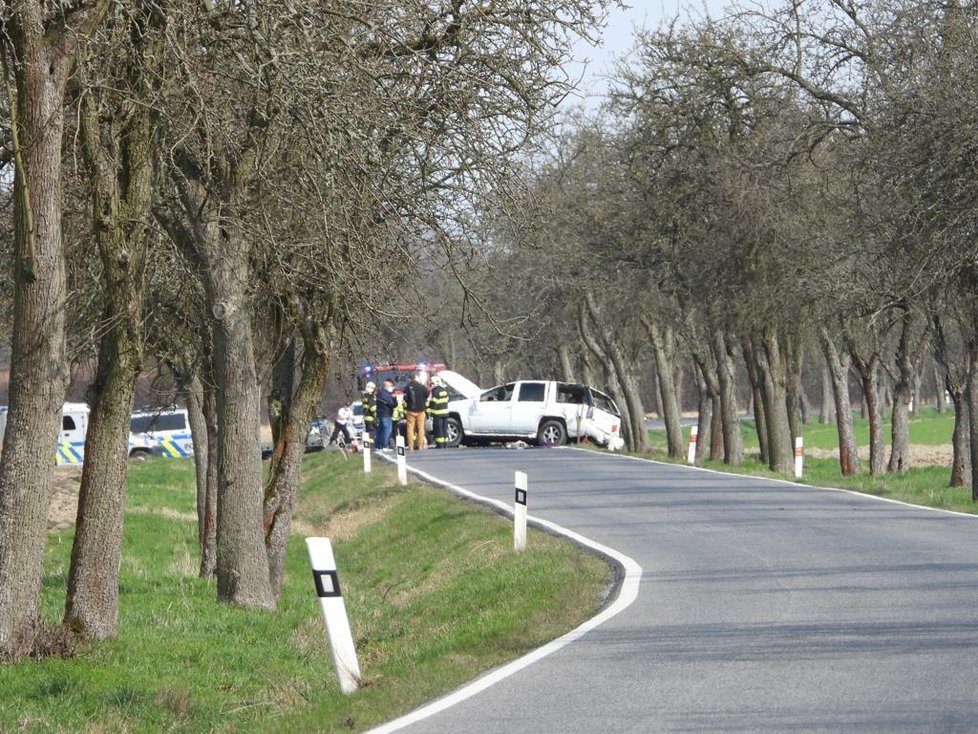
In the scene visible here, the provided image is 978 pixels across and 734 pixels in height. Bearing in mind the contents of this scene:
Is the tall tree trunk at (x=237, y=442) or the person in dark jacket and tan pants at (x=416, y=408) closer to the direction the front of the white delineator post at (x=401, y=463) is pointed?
the tall tree trunk

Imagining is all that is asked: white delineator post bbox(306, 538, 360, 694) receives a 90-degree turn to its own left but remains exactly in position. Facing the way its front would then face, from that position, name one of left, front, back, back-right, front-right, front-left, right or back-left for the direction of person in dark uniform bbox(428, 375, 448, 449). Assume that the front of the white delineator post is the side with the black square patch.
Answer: left

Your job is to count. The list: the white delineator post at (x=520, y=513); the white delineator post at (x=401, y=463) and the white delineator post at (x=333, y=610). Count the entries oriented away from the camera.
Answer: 0

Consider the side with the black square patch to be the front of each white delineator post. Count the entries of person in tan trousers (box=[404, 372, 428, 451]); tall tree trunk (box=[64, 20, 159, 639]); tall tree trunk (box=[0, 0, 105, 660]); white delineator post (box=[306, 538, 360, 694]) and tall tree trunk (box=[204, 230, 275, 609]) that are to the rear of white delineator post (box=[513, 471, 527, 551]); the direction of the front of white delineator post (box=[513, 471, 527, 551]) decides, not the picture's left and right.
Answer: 1

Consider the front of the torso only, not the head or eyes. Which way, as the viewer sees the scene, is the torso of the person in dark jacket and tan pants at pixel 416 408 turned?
away from the camera

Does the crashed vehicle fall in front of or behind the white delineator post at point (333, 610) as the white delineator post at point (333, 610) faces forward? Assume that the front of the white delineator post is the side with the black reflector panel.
behind

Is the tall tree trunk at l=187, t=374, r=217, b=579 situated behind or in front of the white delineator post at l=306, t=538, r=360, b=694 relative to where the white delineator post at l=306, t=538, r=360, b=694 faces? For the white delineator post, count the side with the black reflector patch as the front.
behind

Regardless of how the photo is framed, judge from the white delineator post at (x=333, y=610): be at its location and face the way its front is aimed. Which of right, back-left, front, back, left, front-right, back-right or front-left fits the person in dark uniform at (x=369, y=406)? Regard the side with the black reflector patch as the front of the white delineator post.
back

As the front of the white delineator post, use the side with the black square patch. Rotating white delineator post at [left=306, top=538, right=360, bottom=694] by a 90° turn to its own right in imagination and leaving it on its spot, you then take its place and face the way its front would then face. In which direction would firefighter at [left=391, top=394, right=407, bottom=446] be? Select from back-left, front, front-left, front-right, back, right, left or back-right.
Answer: right

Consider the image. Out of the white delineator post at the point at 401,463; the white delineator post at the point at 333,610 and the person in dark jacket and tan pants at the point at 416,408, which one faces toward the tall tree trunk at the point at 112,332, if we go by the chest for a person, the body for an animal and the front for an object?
the white delineator post at the point at 401,463

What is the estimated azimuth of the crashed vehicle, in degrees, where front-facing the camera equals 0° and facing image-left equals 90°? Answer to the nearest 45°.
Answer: approximately 135°

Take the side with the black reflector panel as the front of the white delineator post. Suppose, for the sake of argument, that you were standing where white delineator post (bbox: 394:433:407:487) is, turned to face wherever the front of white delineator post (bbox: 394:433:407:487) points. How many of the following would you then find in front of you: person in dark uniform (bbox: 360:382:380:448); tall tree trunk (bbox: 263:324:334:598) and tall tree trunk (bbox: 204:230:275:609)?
2

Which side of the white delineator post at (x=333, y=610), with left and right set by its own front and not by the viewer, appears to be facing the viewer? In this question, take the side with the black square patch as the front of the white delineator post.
front

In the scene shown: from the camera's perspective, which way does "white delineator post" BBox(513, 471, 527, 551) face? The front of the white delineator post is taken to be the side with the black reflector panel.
toward the camera
